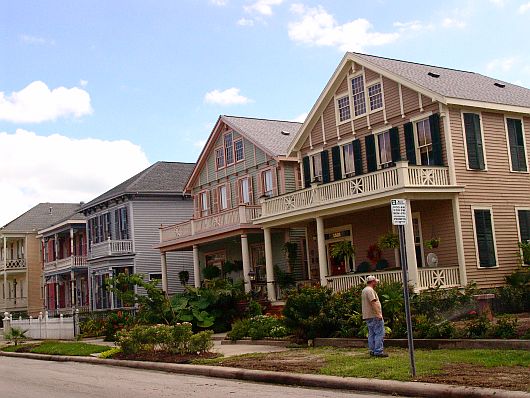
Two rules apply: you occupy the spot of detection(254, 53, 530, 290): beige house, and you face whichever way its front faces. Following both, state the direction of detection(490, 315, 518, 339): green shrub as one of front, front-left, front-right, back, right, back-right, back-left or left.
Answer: front-left

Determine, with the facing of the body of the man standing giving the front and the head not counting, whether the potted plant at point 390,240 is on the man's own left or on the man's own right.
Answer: on the man's own left

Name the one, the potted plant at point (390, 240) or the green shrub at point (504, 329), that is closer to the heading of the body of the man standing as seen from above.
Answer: the green shrub

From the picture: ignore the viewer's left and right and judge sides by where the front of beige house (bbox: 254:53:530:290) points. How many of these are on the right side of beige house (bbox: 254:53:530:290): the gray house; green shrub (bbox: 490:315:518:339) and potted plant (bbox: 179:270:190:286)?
2

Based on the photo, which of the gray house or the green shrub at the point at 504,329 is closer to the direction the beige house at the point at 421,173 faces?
the green shrub

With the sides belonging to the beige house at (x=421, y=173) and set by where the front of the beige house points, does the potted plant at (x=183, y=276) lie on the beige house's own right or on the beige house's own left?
on the beige house's own right

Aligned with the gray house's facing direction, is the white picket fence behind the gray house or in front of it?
in front

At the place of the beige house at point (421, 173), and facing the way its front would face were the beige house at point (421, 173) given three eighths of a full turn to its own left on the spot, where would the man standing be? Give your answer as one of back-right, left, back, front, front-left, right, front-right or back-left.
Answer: right

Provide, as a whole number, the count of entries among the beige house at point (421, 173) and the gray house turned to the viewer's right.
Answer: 0

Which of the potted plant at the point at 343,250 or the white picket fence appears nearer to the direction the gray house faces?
the white picket fence
